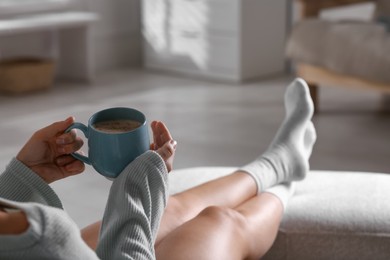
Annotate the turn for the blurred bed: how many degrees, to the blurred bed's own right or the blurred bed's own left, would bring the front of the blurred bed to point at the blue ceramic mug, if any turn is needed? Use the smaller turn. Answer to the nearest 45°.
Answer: approximately 45° to the blurred bed's own left

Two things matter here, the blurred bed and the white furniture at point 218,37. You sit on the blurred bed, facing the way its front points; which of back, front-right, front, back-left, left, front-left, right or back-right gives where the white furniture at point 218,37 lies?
right

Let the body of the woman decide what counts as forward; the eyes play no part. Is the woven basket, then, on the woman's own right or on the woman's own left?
on the woman's own left

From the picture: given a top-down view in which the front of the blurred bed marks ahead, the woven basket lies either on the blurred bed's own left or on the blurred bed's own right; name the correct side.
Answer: on the blurred bed's own right

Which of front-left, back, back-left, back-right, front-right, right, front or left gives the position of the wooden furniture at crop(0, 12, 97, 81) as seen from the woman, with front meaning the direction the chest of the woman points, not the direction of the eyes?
front-left

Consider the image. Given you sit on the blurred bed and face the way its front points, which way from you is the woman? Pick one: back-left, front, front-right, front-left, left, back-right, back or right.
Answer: front-left

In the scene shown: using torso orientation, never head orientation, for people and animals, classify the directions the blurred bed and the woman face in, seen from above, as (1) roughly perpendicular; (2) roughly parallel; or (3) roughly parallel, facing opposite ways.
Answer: roughly parallel, facing opposite ways

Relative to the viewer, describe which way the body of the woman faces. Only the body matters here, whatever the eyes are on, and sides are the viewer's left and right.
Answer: facing away from the viewer and to the right of the viewer

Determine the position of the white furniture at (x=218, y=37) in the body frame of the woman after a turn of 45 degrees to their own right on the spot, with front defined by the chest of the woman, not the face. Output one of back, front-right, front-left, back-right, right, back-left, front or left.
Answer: left
